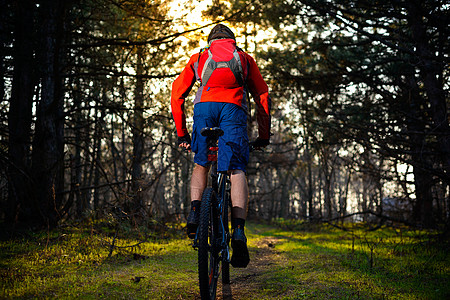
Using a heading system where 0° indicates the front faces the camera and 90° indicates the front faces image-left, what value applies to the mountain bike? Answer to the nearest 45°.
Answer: approximately 180°

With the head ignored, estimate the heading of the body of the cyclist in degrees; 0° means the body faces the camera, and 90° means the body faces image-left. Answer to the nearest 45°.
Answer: approximately 180°

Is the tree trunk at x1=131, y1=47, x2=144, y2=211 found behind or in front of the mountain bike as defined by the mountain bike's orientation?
in front

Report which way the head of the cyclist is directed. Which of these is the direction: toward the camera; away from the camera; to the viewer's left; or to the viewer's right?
away from the camera
